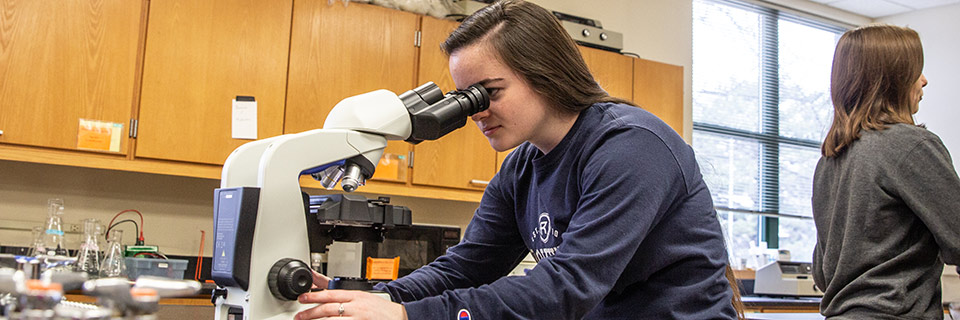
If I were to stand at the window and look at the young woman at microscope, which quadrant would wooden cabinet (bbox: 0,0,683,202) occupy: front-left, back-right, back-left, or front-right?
front-right

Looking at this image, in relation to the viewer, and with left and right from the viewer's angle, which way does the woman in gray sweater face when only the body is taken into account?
facing away from the viewer and to the right of the viewer

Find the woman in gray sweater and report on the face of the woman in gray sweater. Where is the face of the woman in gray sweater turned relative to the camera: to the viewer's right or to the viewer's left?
to the viewer's right

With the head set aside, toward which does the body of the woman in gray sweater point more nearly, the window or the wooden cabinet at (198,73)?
the window

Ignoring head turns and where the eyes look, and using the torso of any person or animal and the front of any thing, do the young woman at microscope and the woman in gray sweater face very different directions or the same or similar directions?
very different directions

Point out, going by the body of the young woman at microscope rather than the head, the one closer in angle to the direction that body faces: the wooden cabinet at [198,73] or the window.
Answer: the wooden cabinet

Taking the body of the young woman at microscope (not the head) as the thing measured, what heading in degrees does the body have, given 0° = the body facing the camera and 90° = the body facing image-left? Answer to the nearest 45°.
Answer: approximately 90°

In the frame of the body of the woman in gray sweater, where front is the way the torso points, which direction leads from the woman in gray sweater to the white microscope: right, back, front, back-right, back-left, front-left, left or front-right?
back

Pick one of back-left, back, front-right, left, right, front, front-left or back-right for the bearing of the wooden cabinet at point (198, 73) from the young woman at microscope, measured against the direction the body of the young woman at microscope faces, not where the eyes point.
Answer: front-right

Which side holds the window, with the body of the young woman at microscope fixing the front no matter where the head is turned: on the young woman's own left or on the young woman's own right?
on the young woman's own right

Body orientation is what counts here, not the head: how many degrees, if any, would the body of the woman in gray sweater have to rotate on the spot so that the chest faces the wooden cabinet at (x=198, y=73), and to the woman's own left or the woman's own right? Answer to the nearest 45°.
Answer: approximately 135° to the woman's own left

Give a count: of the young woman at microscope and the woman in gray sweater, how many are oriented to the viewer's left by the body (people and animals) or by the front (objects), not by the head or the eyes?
1
